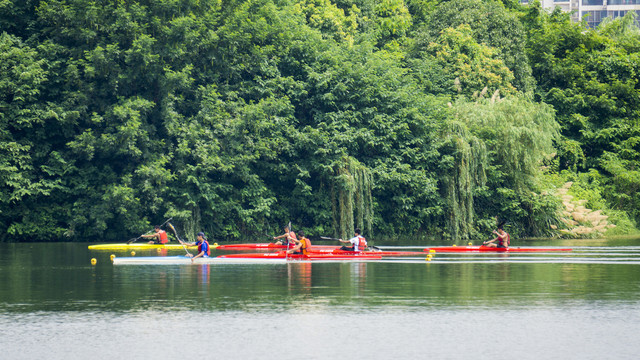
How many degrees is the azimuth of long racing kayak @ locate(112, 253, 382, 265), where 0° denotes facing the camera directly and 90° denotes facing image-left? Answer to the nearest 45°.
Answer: approximately 90°

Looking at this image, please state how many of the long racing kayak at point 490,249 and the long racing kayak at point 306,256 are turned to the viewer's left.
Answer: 2

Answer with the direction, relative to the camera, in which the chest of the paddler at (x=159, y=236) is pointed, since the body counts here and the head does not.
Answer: to the viewer's left

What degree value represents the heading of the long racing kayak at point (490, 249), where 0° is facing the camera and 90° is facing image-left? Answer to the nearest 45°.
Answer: approximately 90°

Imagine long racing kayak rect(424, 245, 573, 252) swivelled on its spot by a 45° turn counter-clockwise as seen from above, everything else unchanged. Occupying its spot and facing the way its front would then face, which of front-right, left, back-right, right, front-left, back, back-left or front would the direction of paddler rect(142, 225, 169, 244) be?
front-right

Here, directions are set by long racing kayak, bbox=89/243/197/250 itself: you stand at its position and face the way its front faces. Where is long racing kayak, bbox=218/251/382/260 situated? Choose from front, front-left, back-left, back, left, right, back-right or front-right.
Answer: back-left

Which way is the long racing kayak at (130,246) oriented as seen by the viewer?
to the viewer's left

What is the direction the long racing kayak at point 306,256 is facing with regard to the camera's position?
facing to the left of the viewer

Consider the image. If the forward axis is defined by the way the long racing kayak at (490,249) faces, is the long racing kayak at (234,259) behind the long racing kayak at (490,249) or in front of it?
in front
